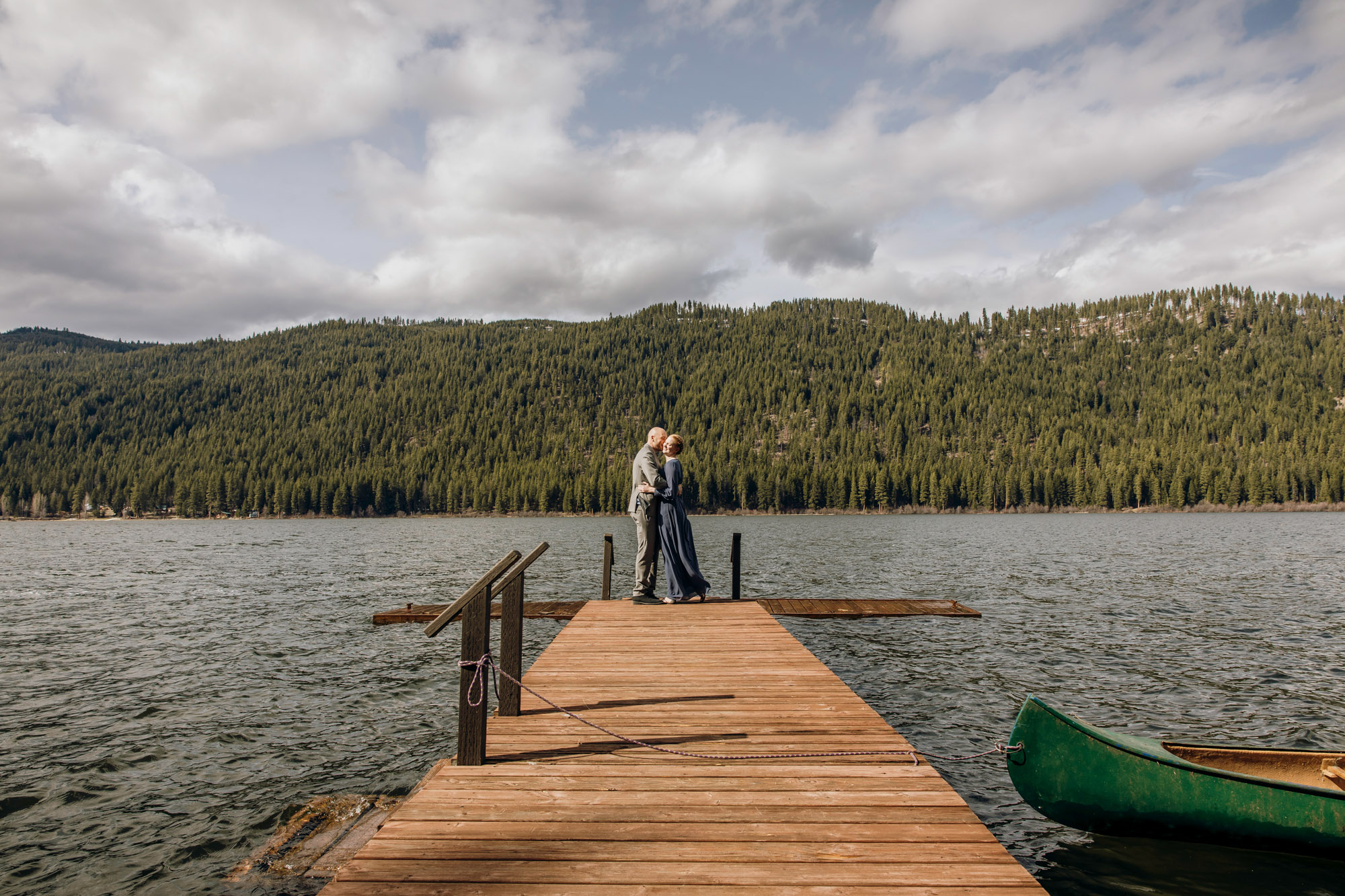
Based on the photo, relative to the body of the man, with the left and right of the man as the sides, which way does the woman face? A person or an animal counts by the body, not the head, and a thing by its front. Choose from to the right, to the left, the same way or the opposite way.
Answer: the opposite way

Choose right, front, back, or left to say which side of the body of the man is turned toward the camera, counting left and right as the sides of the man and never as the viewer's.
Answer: right

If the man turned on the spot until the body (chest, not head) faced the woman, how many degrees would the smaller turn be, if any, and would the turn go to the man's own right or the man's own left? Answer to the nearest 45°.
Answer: approximately 45° to the man's own left

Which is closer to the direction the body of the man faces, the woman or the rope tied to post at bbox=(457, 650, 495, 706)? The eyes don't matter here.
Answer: the woman

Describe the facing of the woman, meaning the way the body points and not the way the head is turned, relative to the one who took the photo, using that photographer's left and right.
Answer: facing to the left of the viewer

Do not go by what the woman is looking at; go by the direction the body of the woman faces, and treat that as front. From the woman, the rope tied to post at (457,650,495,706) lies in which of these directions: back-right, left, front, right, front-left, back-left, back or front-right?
left
